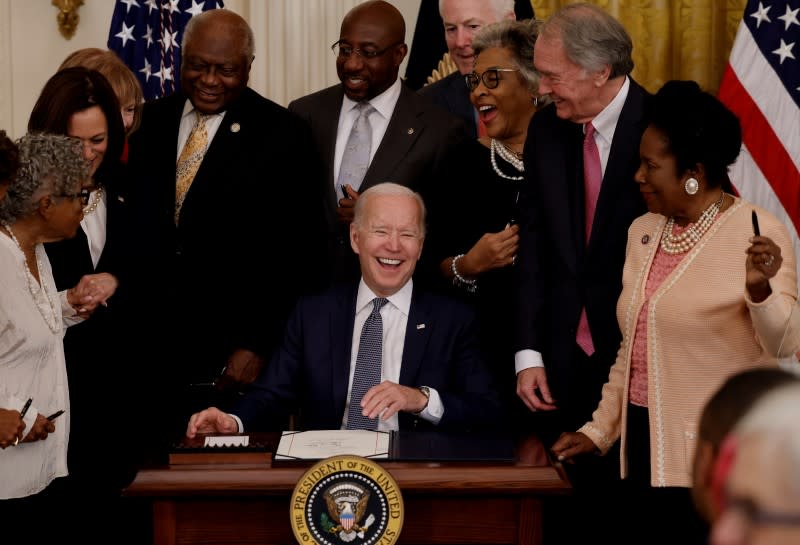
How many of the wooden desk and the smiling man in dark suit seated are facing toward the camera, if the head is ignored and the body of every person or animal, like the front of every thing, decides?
2

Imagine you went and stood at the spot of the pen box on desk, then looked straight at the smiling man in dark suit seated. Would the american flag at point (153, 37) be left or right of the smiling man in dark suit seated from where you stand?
left

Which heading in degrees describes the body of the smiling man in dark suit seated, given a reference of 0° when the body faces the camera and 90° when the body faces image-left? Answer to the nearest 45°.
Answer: approximately 0°

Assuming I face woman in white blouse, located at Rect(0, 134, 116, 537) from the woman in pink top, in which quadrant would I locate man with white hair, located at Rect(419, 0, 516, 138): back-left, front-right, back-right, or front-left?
front-right

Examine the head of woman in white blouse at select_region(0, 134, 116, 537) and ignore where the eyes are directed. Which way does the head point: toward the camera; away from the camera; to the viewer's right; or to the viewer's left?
to the viewer's right

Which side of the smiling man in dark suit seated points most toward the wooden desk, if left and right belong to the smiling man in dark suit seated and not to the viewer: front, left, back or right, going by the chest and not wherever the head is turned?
front

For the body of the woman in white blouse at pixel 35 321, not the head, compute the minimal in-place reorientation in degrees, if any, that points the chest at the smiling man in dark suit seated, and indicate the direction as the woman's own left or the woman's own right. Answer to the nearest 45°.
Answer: approximately 45° to the woman's own left

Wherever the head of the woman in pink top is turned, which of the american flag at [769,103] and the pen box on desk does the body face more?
the pen box on desk

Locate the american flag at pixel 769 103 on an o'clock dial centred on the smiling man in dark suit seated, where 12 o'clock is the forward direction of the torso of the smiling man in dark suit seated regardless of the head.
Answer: The american flag is roughly at 8 o'clock from the smiling man in dark suit seated.

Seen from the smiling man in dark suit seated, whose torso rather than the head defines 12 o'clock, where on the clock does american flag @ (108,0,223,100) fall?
The american flag is roughly at 5 o'clock from the smiling man in dark suit seated.

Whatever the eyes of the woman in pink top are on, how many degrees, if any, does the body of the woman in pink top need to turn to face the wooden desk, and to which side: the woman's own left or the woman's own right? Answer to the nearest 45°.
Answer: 0° — they already face it

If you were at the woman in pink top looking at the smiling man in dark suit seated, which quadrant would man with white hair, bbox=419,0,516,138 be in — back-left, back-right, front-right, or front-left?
front-right

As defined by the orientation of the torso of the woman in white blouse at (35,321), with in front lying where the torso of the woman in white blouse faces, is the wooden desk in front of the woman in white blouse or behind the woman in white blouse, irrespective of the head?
in front
